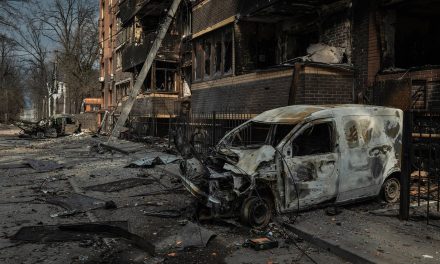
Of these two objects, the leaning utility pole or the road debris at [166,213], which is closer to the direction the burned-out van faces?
the road debris

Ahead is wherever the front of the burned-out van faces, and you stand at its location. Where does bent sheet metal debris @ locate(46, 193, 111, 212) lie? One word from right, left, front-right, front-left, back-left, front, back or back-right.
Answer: front-right

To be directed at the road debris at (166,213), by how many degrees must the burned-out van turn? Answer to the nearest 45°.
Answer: approximately 45° to its right

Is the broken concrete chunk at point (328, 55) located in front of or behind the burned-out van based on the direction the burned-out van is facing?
behind

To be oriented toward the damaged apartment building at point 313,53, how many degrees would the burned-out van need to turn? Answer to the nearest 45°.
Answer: approximately 135° to its right

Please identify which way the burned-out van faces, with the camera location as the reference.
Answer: facing the viewer and to the left of the viewer

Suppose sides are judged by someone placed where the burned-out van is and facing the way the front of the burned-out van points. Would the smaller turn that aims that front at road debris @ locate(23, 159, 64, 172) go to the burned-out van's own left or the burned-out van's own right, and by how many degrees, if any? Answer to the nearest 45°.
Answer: approximately 90° to the burned-out van's own right

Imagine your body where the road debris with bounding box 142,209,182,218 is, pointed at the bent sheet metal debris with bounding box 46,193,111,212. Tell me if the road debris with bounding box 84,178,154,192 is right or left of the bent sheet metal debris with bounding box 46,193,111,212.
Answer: right

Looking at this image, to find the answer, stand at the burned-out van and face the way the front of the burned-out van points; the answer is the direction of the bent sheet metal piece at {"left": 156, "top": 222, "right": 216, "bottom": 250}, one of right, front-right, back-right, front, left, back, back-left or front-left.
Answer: front
